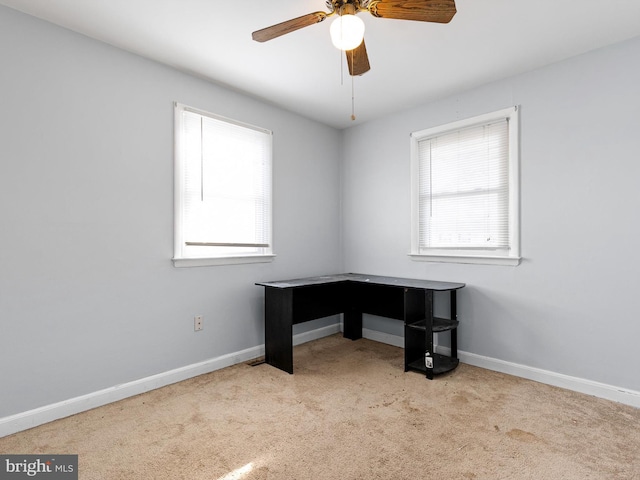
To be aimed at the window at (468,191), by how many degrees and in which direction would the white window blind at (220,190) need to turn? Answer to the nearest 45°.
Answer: approximately 45° to its left

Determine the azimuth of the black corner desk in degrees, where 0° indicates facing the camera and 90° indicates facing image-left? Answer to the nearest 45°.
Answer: approximately 0°

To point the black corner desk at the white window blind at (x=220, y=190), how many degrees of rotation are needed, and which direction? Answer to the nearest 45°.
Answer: approximately 90° to its right
